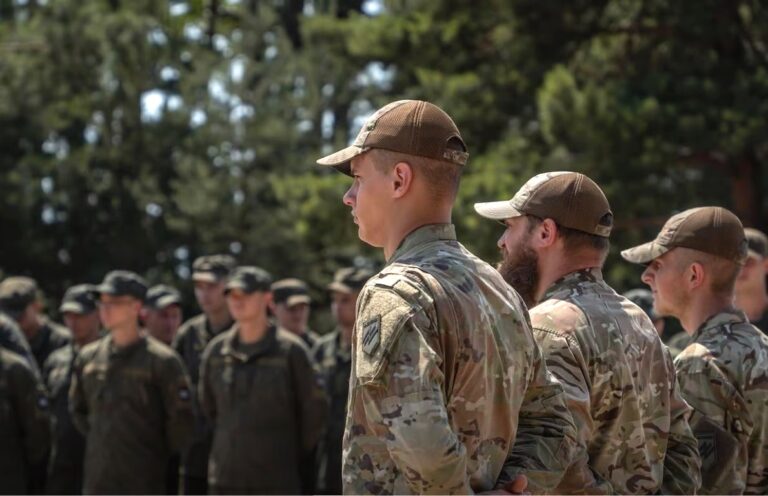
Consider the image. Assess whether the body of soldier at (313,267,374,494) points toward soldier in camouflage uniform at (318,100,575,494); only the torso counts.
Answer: yes

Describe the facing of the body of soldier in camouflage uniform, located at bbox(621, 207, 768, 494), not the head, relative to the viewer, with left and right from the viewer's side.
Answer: facing away from the viewer and to the left of the viewer

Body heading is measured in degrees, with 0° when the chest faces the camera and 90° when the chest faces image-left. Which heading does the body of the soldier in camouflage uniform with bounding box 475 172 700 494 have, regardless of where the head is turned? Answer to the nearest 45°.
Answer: approximately 135°

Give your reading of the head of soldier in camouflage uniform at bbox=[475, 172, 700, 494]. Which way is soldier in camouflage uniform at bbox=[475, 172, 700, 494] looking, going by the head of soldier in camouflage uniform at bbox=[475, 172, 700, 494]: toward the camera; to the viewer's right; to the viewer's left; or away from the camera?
to the viewer's left

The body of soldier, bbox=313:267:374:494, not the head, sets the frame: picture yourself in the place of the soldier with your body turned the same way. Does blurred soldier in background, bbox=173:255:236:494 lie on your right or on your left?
on your right

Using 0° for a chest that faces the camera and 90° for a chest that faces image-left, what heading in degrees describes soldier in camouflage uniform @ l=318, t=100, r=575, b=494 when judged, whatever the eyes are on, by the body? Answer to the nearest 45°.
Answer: approximately 135°

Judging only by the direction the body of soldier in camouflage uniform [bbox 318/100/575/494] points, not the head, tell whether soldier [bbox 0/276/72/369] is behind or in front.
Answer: in front

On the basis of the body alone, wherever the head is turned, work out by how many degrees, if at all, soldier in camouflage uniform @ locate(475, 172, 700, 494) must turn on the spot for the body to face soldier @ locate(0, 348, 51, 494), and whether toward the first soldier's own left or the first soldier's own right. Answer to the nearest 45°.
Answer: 0° — they already face them
